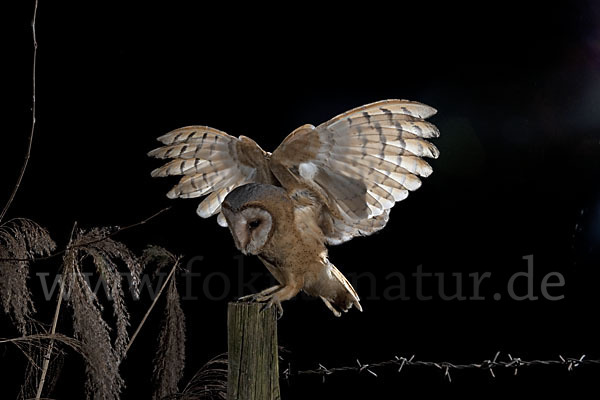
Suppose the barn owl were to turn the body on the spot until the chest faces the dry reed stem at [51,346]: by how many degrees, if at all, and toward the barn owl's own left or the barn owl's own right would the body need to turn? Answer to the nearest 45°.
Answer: approximately 45° to the barn owl's own right

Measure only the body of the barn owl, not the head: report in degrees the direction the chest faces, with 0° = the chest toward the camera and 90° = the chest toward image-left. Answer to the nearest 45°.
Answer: approximately 45°
